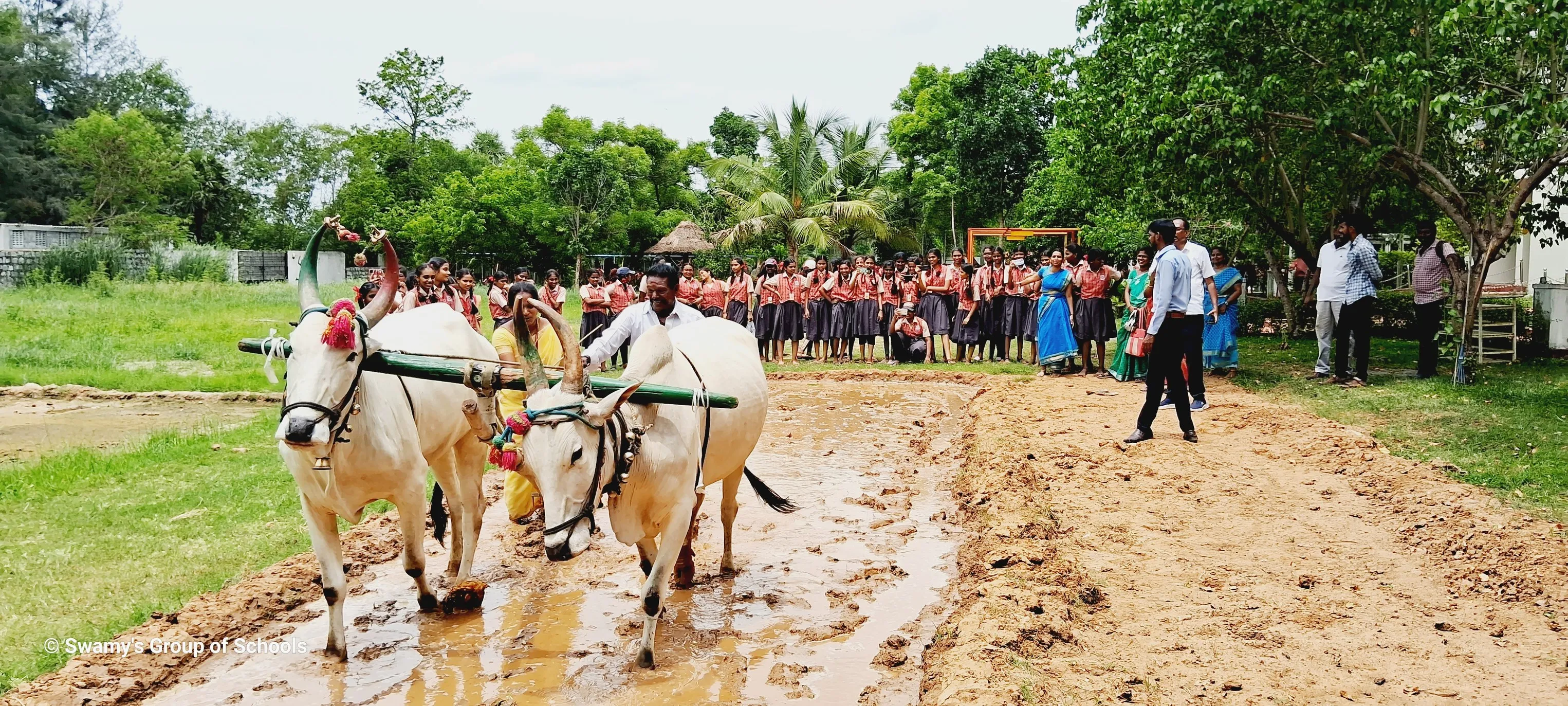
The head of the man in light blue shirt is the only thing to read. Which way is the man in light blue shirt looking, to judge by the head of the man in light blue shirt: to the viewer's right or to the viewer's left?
to the viewer's left

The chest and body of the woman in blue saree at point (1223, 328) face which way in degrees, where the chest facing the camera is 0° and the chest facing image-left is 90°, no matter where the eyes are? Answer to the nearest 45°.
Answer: approximately 45°

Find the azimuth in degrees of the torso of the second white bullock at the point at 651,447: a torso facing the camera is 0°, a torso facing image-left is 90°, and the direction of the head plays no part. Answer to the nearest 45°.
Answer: approximately 45°

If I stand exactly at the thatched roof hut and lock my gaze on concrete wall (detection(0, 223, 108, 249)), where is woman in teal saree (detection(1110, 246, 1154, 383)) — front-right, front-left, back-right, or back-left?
back-left

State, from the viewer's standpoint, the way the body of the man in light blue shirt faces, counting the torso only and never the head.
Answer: to the viewer's left

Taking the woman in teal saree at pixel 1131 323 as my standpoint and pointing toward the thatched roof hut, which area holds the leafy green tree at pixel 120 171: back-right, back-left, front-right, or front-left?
front-left

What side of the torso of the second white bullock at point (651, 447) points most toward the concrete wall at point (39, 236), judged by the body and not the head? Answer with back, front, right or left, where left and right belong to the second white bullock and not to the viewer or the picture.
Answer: right

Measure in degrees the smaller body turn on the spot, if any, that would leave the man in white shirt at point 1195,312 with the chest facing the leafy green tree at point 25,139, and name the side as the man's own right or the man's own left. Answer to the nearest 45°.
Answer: approximately 90° to the man's own right

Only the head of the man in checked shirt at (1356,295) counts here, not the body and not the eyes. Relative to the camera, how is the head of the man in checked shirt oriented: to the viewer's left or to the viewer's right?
to the viewer's left

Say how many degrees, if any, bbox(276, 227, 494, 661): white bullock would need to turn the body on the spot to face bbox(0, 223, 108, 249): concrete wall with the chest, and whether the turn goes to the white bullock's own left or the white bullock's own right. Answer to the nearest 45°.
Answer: approximately 135° to the white bullock's own right

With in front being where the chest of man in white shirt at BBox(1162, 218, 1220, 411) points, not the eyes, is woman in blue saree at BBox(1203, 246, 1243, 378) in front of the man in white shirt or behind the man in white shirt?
behind

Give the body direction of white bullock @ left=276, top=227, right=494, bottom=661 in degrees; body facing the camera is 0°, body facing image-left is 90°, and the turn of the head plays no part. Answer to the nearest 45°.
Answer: approximately 45°

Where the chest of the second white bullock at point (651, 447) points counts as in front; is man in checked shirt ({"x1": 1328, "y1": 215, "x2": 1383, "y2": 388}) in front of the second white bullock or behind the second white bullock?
behind

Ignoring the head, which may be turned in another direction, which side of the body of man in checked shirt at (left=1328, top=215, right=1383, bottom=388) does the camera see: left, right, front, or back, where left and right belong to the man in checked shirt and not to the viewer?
left
